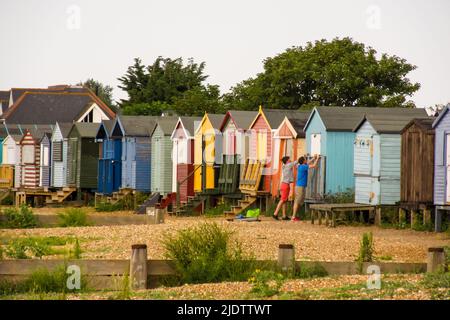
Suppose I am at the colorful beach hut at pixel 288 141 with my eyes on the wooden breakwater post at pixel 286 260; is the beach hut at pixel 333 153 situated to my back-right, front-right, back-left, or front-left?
front-left

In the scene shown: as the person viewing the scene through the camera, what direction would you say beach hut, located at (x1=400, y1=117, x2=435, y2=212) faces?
facing the viewer and to the left of the viewer

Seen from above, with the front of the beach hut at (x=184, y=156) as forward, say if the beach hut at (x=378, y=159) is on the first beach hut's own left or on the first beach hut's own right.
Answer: on the first beach hut's own left

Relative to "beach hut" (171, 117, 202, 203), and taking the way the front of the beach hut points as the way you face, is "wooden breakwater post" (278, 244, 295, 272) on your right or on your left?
on your left

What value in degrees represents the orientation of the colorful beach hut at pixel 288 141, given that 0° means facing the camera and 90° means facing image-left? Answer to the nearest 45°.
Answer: approximately 45°

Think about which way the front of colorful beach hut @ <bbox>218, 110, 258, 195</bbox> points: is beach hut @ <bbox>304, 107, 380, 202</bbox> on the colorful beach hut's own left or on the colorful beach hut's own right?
on the colorful beach hut's own left

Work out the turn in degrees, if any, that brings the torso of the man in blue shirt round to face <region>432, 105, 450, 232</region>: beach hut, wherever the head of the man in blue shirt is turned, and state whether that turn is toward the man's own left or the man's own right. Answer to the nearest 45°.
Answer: approximately 45° to the man's own right

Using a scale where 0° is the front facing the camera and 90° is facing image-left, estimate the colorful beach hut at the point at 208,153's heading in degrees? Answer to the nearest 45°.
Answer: approximately 45°

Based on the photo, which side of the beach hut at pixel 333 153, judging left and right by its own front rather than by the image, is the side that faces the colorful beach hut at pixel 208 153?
right
